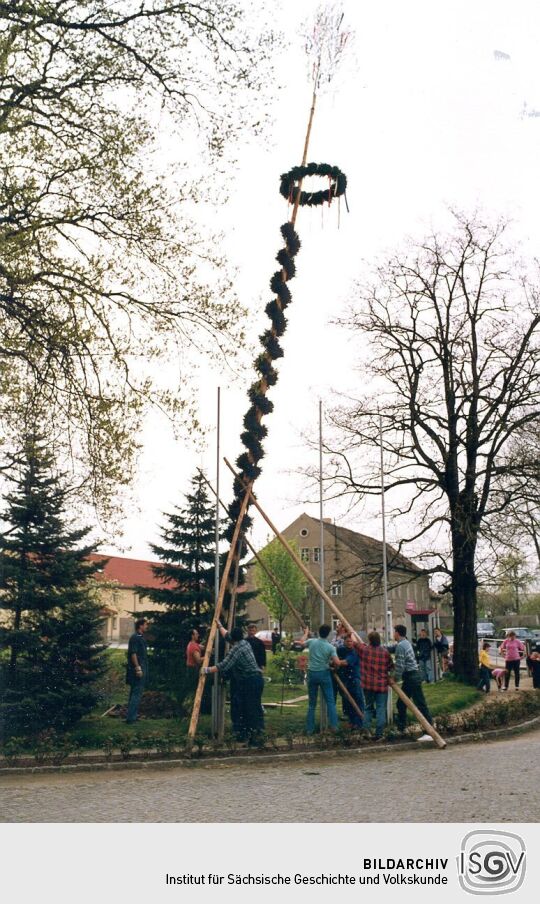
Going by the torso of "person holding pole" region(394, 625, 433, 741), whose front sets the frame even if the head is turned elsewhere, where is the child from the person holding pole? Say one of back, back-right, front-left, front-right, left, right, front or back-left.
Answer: right

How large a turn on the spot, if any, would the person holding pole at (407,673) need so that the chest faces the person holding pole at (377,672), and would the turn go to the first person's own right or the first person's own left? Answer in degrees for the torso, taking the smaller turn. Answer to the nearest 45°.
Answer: approximately 45° to the first person's own left

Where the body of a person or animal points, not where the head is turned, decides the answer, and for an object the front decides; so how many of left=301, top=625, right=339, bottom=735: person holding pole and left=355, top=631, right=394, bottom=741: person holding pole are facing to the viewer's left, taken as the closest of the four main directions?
0

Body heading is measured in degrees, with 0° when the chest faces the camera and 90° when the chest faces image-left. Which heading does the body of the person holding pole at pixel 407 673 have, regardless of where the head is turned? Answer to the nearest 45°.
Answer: approximately 90°

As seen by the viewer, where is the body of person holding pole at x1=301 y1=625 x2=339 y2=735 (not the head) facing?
away from the camera

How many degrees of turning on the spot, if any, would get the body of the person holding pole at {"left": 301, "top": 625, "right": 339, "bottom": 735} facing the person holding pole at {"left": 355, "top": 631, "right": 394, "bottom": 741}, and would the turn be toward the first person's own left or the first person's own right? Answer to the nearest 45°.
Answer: approximately 90° to the first person's own right

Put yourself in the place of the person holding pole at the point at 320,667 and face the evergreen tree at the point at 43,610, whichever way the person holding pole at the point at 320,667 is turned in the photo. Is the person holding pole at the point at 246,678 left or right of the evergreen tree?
left

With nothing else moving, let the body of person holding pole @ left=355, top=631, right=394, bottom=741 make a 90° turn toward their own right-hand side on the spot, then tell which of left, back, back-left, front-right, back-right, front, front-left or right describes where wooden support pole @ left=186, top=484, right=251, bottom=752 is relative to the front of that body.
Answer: back

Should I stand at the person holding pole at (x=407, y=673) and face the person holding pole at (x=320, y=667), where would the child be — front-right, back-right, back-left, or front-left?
back-right

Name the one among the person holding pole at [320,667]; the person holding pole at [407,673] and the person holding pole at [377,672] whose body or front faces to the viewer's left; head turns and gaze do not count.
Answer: the person holding pole at [407,673]

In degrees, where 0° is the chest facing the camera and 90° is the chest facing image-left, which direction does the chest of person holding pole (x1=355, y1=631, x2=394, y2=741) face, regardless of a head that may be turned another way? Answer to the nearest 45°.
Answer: approximately 180°
